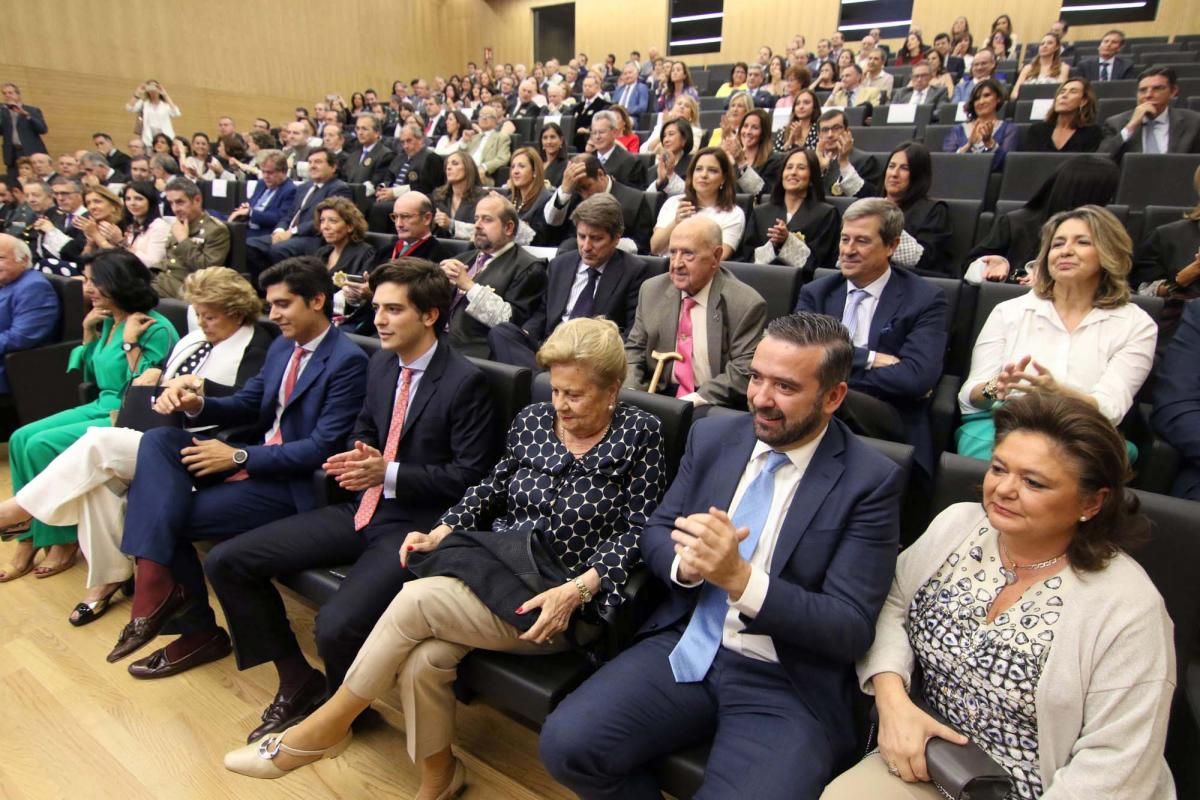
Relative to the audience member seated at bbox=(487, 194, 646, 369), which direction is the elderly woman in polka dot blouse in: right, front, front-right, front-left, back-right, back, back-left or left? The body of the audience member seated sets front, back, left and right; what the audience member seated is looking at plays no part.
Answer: front-left

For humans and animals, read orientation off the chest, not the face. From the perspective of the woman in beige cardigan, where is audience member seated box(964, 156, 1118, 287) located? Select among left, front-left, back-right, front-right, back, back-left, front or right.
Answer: back-right

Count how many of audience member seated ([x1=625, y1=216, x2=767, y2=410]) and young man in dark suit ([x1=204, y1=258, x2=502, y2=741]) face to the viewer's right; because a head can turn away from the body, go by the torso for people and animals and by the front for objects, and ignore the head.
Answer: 0

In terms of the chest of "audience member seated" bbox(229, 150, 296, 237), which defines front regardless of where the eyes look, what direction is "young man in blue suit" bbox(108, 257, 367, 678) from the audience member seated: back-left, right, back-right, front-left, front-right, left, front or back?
front-left

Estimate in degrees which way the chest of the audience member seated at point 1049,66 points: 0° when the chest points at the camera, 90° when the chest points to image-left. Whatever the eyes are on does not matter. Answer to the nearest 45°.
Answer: approximately 45°

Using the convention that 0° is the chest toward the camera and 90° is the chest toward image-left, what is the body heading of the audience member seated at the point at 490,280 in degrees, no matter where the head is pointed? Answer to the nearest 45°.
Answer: approximately 45°

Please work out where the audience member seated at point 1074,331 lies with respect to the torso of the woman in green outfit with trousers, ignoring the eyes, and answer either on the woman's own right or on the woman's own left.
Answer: on the woman's own left

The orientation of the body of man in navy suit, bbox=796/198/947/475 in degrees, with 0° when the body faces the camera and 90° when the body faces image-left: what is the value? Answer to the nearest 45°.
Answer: approximately 45°

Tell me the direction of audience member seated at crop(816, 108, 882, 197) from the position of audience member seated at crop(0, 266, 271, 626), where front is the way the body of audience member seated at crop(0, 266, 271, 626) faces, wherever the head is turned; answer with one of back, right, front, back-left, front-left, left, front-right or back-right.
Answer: back-left

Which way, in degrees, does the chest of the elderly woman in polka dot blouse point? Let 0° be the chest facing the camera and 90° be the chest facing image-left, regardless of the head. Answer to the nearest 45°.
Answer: approximately 45°

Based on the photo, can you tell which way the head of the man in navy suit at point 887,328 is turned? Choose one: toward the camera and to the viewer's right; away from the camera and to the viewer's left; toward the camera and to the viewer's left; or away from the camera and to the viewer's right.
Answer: toward the camera and to the viewer's left
